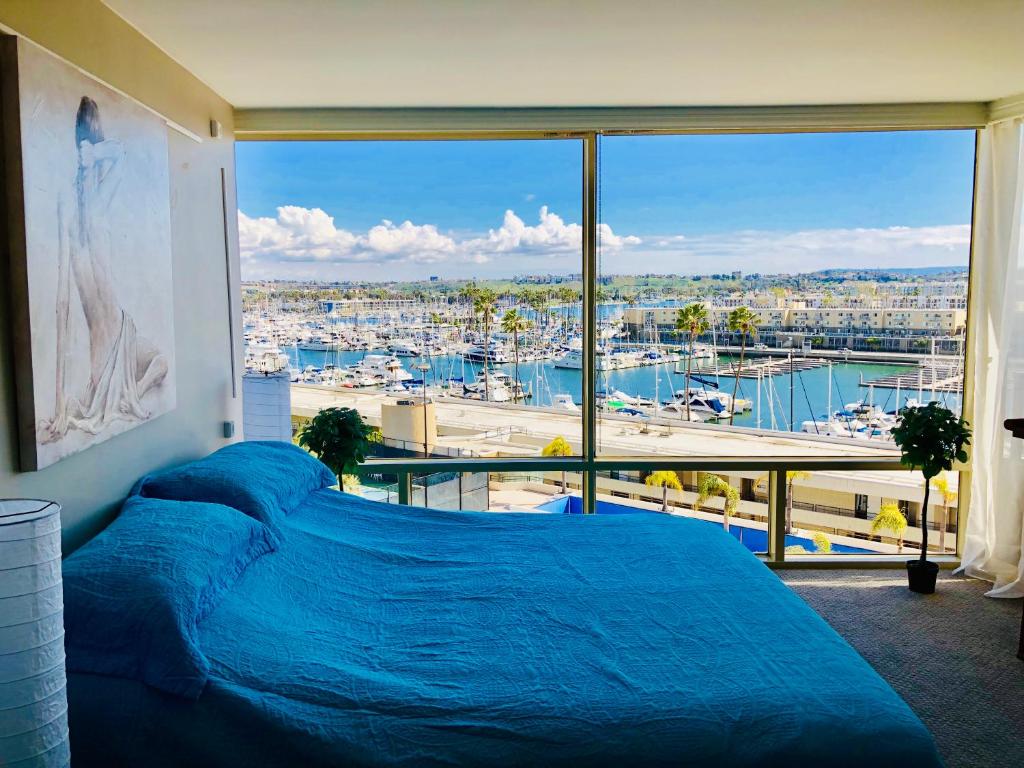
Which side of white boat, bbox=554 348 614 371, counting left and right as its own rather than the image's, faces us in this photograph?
left

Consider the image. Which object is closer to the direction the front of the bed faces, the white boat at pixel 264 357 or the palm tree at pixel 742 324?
the palm tree

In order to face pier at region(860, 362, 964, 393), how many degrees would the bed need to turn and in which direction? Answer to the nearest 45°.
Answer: approximately 45° to its left

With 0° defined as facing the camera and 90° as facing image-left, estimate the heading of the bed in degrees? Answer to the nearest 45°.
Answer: approximately 270°

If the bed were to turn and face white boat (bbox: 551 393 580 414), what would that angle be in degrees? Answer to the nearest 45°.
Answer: approximately 90° to its left
